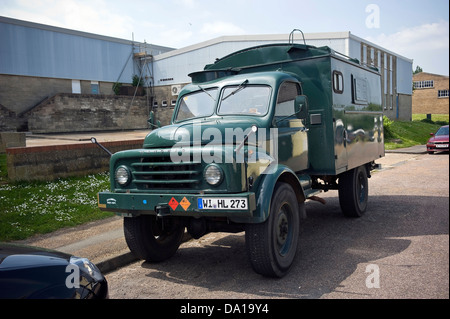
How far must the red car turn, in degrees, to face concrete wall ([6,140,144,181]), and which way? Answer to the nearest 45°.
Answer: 0° — it already faces it

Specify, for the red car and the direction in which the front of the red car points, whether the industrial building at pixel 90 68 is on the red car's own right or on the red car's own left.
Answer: on the red car's own right

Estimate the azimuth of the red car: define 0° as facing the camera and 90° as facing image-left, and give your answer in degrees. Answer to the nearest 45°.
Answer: approximately 45°

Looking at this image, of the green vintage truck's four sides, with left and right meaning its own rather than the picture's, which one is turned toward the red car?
back
